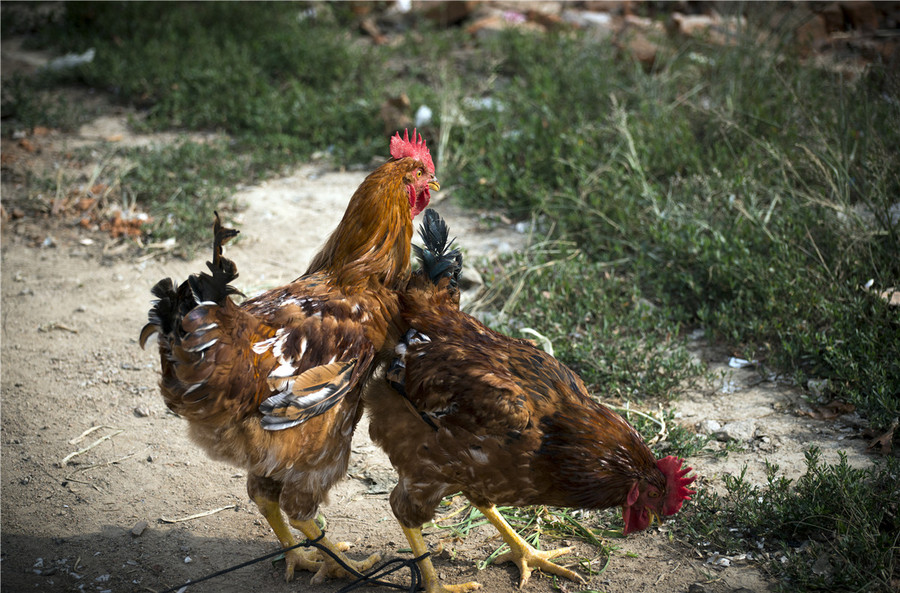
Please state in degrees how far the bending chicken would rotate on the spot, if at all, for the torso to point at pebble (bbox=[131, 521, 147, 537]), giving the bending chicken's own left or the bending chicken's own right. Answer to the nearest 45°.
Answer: approximately 180°

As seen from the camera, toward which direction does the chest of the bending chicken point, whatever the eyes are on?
to the viewer's right
